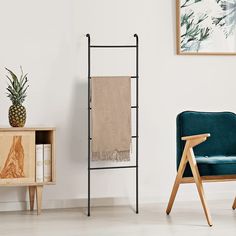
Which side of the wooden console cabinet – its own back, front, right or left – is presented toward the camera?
front

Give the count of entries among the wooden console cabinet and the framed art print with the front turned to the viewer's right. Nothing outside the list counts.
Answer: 0

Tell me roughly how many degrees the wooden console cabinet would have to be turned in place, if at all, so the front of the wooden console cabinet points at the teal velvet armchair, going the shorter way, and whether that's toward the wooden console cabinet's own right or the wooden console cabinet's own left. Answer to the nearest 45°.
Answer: approximately 90° to the wooden console cabinet's own left
